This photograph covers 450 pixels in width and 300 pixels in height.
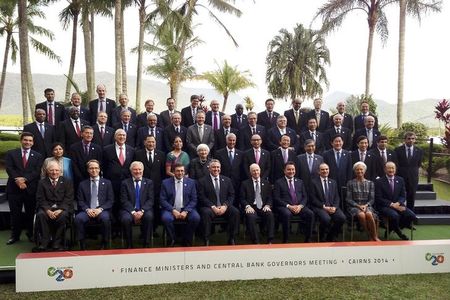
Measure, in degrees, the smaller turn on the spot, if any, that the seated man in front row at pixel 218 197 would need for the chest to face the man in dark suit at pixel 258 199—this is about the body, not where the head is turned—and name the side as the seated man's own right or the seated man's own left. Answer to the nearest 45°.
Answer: approximately 90° to the seated man's own left

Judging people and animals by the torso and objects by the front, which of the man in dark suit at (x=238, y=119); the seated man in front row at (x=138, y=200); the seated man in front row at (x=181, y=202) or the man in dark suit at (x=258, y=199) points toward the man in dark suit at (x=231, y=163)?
the man in dark suit at (x=238, y=119)

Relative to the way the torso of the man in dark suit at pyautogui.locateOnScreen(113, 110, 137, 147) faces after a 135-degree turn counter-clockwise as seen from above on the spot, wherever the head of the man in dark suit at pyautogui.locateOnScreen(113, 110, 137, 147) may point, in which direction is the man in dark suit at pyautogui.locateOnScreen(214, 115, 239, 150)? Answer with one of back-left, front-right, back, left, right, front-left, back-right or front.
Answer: front-right

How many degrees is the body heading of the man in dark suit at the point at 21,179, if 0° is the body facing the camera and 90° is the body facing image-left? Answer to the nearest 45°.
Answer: approximately 0°

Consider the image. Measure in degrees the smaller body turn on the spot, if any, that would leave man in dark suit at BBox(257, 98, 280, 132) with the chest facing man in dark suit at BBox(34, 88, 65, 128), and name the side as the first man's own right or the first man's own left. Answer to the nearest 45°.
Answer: approximately 90° to the first man's own right

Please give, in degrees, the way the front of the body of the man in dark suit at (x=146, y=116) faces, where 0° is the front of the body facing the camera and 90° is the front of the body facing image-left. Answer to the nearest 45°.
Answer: approximately 0°
